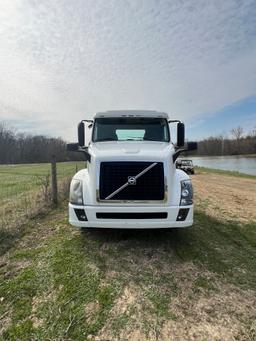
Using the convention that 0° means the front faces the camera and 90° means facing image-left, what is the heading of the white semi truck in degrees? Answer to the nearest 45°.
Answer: approximately 0°
